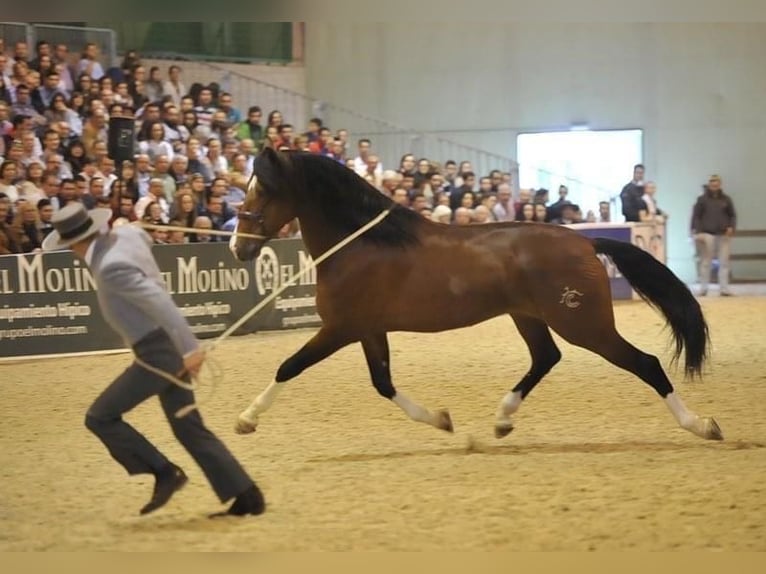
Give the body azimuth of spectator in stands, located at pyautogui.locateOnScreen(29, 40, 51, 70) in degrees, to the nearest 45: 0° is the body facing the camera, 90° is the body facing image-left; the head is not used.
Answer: approximately 315°

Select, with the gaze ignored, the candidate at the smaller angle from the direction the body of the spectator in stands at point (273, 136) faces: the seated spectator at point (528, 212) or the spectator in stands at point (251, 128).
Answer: the seated spectator

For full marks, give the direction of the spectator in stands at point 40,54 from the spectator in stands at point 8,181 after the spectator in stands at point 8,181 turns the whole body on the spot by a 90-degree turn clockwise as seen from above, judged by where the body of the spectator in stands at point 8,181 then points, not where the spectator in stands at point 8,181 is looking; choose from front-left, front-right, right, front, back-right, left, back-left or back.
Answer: back-right

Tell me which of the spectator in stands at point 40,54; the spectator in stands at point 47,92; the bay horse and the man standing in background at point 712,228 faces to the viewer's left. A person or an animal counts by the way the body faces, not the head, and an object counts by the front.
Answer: the bay horse

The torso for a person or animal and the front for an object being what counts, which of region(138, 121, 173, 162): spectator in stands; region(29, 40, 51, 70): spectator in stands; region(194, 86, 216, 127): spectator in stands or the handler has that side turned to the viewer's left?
the handler

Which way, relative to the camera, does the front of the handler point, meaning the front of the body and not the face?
to the viewer's left

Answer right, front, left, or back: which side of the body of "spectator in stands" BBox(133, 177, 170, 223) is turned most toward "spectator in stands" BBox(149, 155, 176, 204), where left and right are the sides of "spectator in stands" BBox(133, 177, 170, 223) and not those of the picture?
back
